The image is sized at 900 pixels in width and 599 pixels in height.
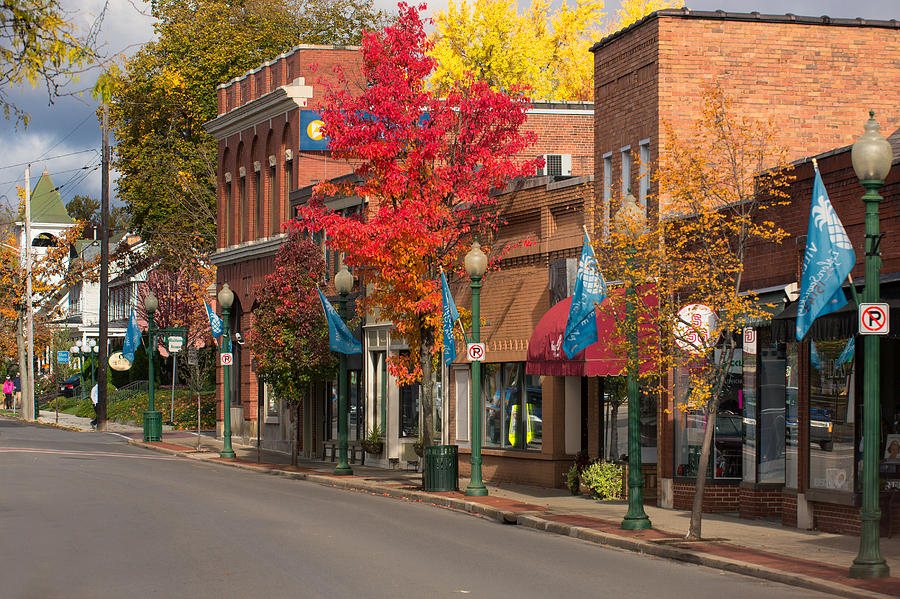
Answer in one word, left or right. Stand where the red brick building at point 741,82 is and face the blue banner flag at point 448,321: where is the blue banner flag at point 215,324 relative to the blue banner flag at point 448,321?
right

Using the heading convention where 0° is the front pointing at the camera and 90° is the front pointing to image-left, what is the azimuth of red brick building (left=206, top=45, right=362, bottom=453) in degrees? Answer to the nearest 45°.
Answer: approximately 45°

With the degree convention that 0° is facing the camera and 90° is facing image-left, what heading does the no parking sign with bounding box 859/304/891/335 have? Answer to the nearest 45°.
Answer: approximately 0°

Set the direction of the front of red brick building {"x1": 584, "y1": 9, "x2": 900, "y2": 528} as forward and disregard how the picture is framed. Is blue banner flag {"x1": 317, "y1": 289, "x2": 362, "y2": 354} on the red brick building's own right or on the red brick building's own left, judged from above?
on the red brick building's own right

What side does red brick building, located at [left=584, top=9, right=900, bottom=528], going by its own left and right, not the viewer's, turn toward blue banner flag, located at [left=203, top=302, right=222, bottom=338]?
right

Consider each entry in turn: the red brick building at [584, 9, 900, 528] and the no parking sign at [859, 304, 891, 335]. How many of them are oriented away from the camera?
0
